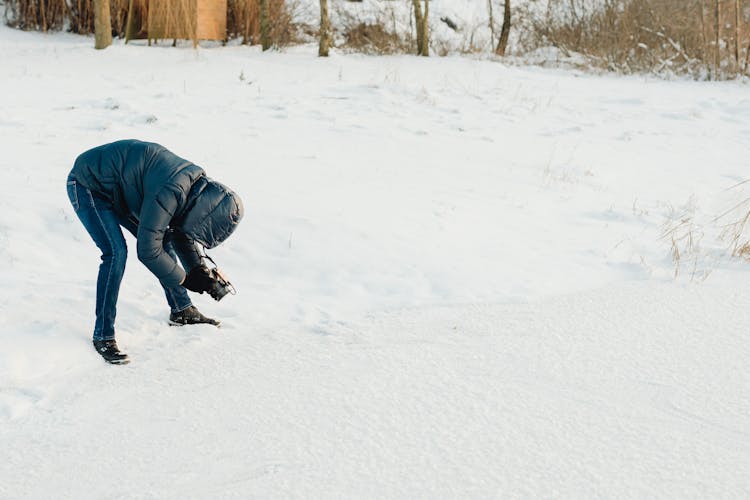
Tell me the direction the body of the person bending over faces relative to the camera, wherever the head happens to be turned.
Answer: to the viewer's right

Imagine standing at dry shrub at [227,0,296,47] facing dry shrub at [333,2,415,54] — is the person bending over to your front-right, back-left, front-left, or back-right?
front-right

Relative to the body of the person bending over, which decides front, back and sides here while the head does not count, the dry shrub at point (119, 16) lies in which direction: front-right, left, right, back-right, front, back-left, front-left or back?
left

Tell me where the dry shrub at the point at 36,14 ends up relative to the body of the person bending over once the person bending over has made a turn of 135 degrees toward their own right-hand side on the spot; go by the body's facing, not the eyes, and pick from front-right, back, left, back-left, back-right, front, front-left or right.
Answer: back-right

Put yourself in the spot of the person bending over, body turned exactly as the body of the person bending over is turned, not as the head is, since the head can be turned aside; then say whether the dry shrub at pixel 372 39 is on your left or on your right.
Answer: on your left

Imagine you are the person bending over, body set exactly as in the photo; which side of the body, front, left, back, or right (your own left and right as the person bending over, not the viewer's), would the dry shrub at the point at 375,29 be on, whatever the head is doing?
left

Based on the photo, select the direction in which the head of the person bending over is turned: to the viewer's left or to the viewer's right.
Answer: to the viewer's right

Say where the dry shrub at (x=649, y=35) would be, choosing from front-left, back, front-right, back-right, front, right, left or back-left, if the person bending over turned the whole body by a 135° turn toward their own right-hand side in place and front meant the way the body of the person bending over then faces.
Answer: back
